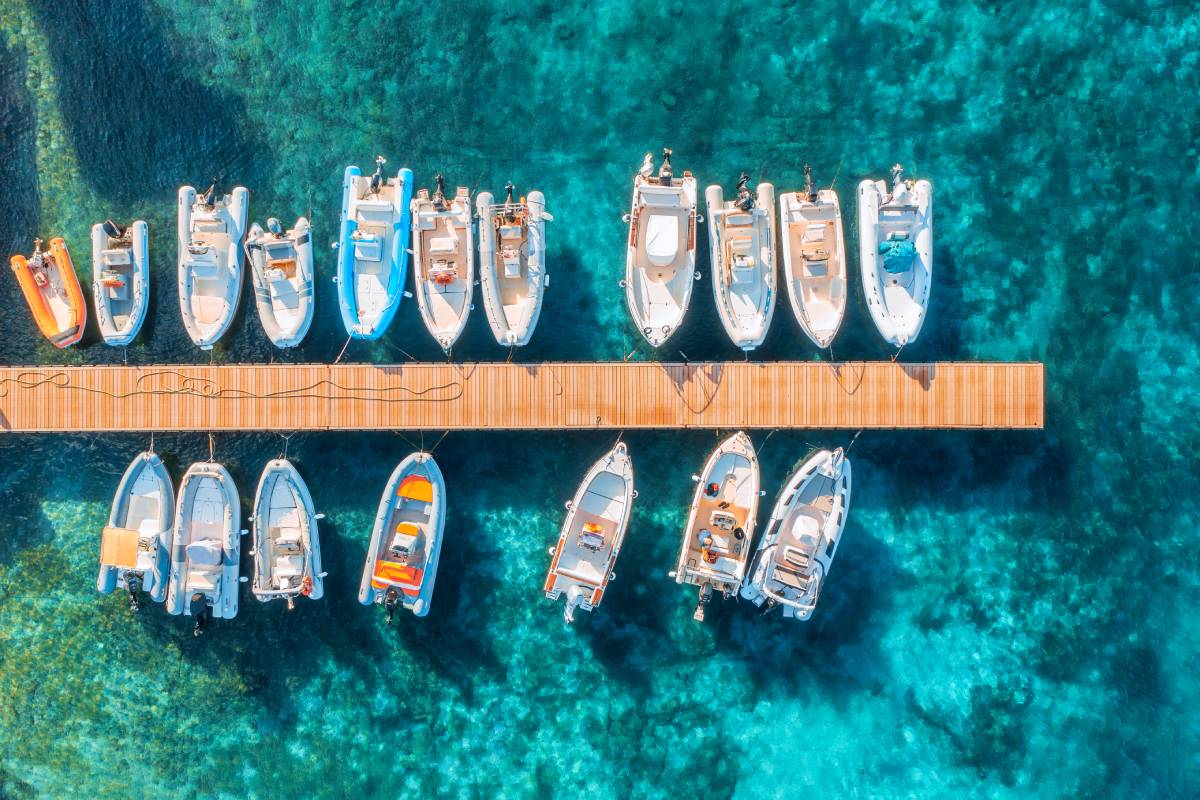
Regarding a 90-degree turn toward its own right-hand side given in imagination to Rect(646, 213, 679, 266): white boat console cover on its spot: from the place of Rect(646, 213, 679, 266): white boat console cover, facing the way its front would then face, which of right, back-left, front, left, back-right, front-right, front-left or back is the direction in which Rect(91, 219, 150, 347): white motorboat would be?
front

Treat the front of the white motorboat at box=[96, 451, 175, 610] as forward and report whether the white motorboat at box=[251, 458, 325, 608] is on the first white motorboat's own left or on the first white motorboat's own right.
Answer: on the first white motorboat's own right

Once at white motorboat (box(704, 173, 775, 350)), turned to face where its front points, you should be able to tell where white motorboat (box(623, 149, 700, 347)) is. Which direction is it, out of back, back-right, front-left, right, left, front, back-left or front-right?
right

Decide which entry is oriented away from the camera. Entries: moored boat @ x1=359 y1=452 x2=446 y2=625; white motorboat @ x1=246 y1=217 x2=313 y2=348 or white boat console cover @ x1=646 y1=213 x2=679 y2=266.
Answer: the moored boat

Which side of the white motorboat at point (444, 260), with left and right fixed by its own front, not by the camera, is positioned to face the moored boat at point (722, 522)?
left

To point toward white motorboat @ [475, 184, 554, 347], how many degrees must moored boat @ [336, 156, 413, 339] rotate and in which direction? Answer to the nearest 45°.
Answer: approximately 90° to its left

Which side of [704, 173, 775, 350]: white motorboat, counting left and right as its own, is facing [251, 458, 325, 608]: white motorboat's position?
right

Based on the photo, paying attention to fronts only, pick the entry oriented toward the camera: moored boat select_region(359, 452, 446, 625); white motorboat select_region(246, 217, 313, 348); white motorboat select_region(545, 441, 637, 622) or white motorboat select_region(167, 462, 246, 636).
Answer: white motorboat select_region(246, 217, 313, 348)
